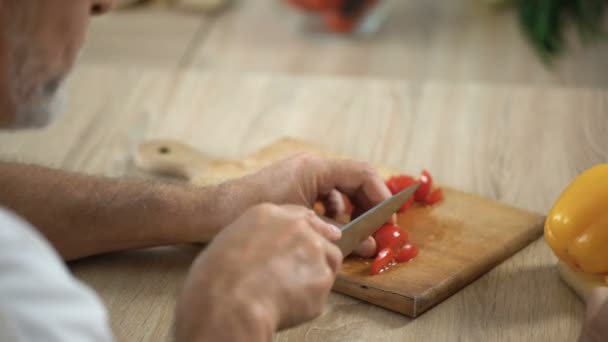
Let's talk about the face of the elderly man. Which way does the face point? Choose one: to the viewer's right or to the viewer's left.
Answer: to the viewer's right
